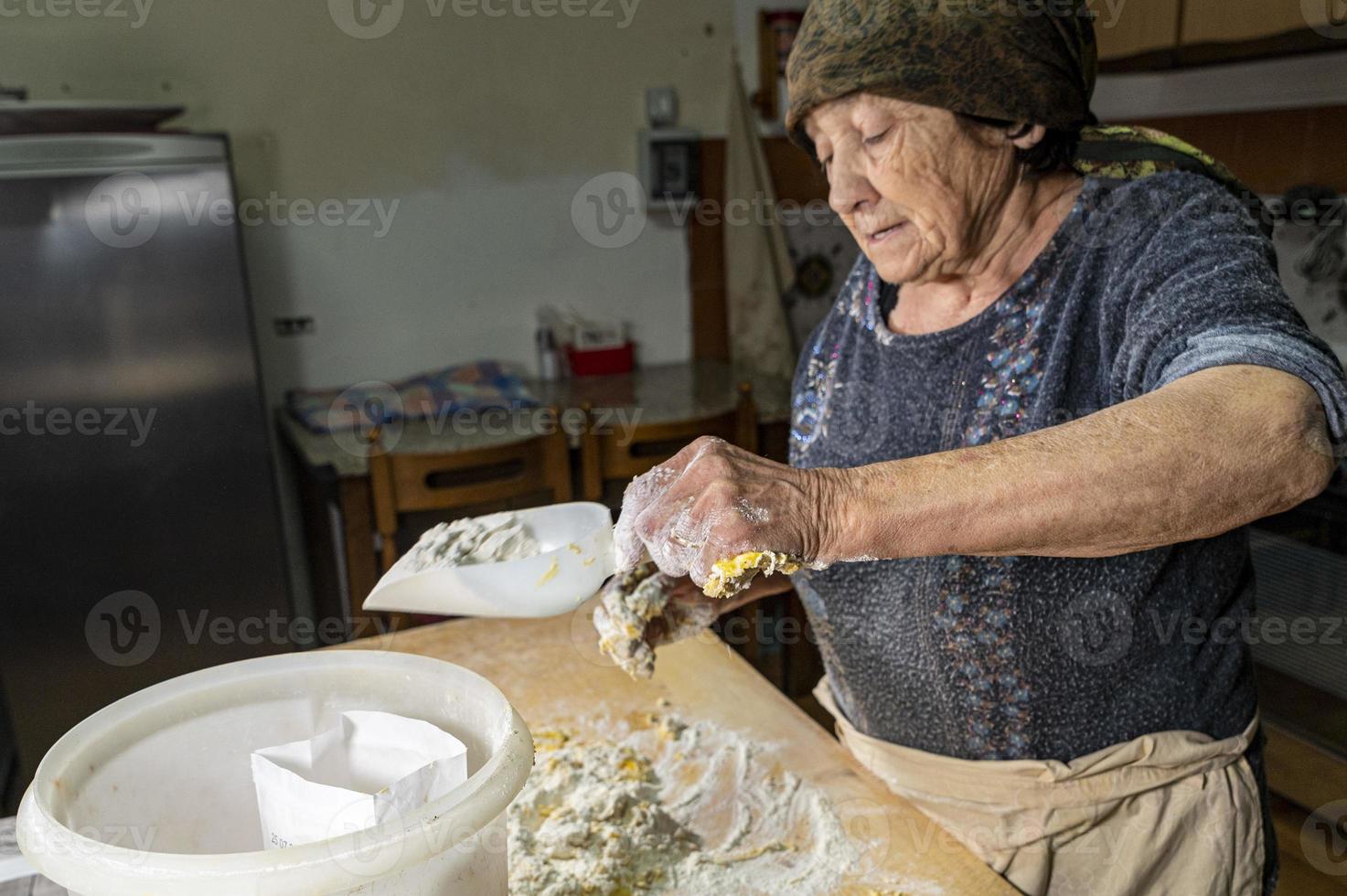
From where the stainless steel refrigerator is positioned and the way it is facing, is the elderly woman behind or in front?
in front

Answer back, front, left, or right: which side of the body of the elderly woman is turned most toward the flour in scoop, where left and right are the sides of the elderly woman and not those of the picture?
front

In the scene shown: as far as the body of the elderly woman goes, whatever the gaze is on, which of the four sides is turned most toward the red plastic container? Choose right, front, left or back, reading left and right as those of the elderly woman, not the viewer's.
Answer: right

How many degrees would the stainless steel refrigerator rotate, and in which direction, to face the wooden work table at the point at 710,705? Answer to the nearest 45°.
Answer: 0° — it already faces it

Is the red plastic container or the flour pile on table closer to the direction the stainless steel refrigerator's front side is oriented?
the flour pile on table

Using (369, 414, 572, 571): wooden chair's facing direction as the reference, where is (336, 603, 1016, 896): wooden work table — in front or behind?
behind

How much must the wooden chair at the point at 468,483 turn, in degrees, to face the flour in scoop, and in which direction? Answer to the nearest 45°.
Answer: approximately 135° to its left

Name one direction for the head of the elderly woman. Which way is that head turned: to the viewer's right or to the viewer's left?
to the viewer's left

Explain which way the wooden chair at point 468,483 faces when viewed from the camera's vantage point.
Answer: facing away from the viewer and to the left of the viewer
